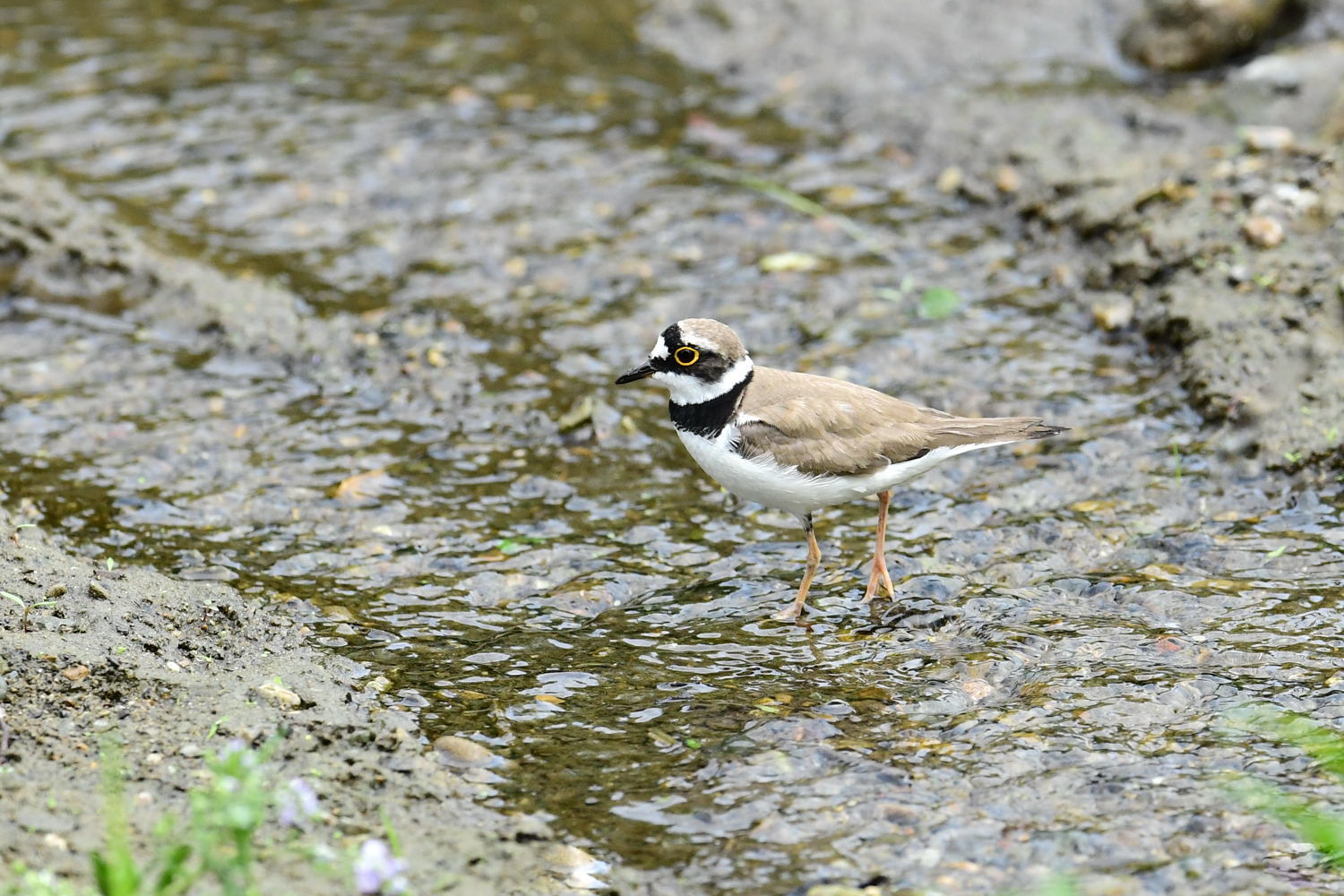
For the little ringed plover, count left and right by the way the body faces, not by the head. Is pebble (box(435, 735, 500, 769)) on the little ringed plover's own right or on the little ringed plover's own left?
on the little ringed plover's own left

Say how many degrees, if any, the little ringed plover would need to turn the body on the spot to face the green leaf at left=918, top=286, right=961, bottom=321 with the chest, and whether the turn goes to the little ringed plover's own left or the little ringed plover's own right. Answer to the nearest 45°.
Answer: approximately 90° to the little ringed plover's own right

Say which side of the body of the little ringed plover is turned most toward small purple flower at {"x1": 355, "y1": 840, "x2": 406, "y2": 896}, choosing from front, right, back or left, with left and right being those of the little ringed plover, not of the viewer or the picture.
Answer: left

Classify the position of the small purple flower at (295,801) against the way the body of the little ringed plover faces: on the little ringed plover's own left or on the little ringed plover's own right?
on the little ringed plover's own left

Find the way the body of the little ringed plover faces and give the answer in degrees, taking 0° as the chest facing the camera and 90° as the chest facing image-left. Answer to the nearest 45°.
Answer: approximately 90°

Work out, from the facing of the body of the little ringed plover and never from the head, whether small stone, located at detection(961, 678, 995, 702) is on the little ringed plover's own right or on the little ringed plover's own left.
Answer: on the little ringed plover's own left

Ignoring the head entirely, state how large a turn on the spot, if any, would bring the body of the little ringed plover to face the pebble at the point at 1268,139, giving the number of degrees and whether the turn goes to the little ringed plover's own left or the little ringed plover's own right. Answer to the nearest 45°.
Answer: approximately 135° to the little ringed plover's own right

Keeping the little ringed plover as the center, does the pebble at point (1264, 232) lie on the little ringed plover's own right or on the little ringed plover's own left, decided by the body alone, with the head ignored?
on the little ringed plover's own right

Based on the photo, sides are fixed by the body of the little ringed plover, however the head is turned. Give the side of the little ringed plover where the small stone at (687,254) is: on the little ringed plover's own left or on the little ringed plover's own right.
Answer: on the little ringed plover's own right

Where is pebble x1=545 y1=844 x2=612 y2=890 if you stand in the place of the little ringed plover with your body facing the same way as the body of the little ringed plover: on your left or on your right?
on your left
